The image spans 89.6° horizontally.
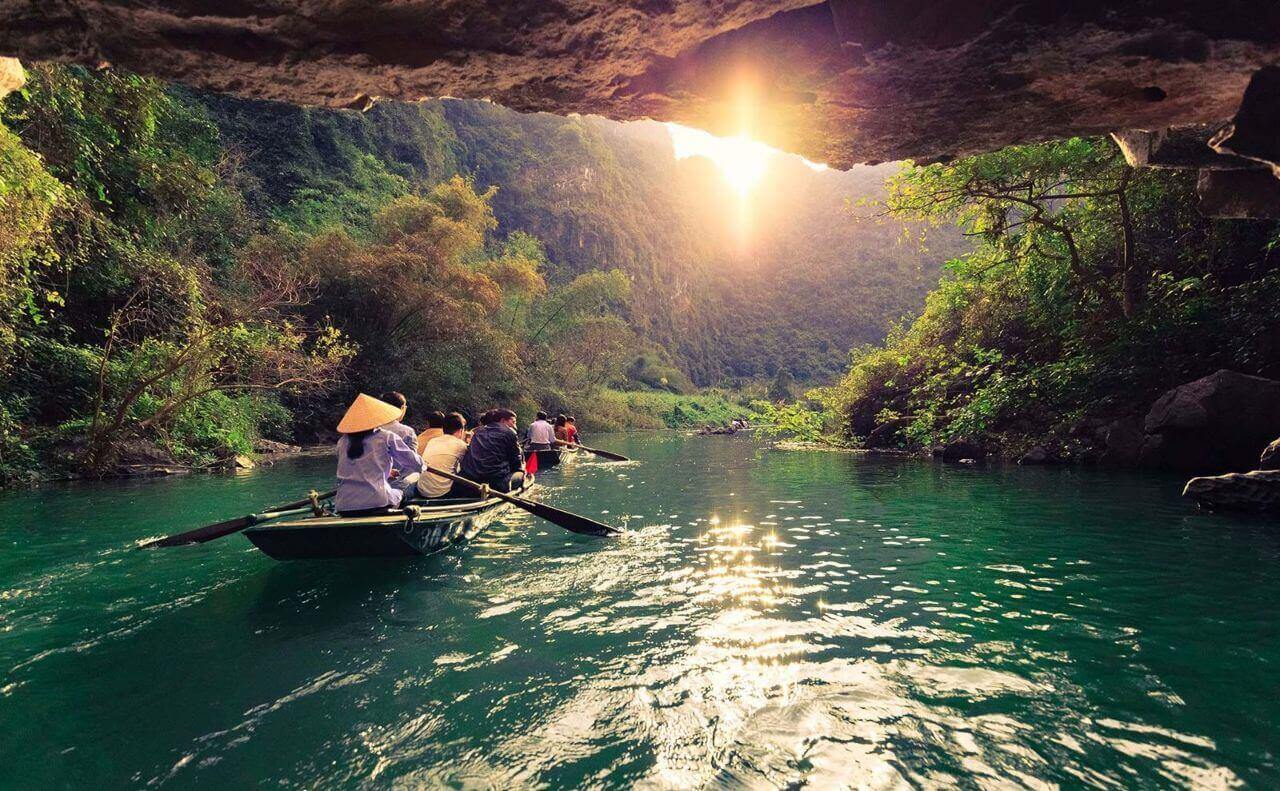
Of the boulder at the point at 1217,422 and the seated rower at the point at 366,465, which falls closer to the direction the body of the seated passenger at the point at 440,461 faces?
the boulder

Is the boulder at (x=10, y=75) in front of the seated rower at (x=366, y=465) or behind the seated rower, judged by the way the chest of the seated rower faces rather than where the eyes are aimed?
behind

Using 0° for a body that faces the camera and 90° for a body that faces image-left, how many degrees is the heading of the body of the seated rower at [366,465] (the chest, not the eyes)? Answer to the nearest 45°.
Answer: approximately 225°

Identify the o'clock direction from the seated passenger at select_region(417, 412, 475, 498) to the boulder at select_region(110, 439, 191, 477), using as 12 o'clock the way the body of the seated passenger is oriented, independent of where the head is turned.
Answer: The boulder is roughly at 9 o'clock from the seated passenger.

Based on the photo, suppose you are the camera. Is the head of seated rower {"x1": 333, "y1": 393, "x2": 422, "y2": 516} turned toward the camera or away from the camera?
away from the camera

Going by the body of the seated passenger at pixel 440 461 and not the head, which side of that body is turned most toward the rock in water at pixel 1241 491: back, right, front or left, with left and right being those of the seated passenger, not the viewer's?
right

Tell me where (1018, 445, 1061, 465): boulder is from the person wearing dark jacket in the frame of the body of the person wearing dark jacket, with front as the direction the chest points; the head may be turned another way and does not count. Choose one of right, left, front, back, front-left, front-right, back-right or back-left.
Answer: front-right

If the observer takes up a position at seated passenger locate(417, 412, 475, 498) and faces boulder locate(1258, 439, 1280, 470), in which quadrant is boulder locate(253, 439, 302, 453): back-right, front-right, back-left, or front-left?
back-left

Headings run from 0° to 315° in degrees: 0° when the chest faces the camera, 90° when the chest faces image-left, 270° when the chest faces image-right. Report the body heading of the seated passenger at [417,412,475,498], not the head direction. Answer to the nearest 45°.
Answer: approximately 225°

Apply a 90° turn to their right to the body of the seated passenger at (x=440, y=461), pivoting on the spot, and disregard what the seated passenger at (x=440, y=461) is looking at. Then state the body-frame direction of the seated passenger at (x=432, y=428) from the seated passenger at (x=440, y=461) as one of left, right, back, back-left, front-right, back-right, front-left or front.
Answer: back-left

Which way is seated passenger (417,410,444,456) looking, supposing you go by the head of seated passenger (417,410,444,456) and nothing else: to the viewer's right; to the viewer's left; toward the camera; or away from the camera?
away from the camera

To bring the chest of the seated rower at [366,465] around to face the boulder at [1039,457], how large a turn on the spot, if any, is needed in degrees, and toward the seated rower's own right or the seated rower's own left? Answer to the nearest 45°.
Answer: approximately 45° to the seated rower's own right

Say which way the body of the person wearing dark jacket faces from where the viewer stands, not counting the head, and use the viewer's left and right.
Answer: facing away from the viewer and to the right of the viewer

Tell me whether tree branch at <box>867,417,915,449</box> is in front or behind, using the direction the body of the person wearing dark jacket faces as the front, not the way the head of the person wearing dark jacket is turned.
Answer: in front

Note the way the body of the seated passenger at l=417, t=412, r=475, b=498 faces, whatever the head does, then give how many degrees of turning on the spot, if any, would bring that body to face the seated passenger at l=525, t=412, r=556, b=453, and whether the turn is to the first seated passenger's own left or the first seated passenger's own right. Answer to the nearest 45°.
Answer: approximately 45° to the first seated passenger's own left

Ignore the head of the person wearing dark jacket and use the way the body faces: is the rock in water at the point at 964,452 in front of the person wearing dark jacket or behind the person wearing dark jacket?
in front

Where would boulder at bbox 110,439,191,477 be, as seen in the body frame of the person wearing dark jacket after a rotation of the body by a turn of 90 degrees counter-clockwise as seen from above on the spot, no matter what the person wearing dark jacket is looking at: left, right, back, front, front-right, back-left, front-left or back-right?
front
